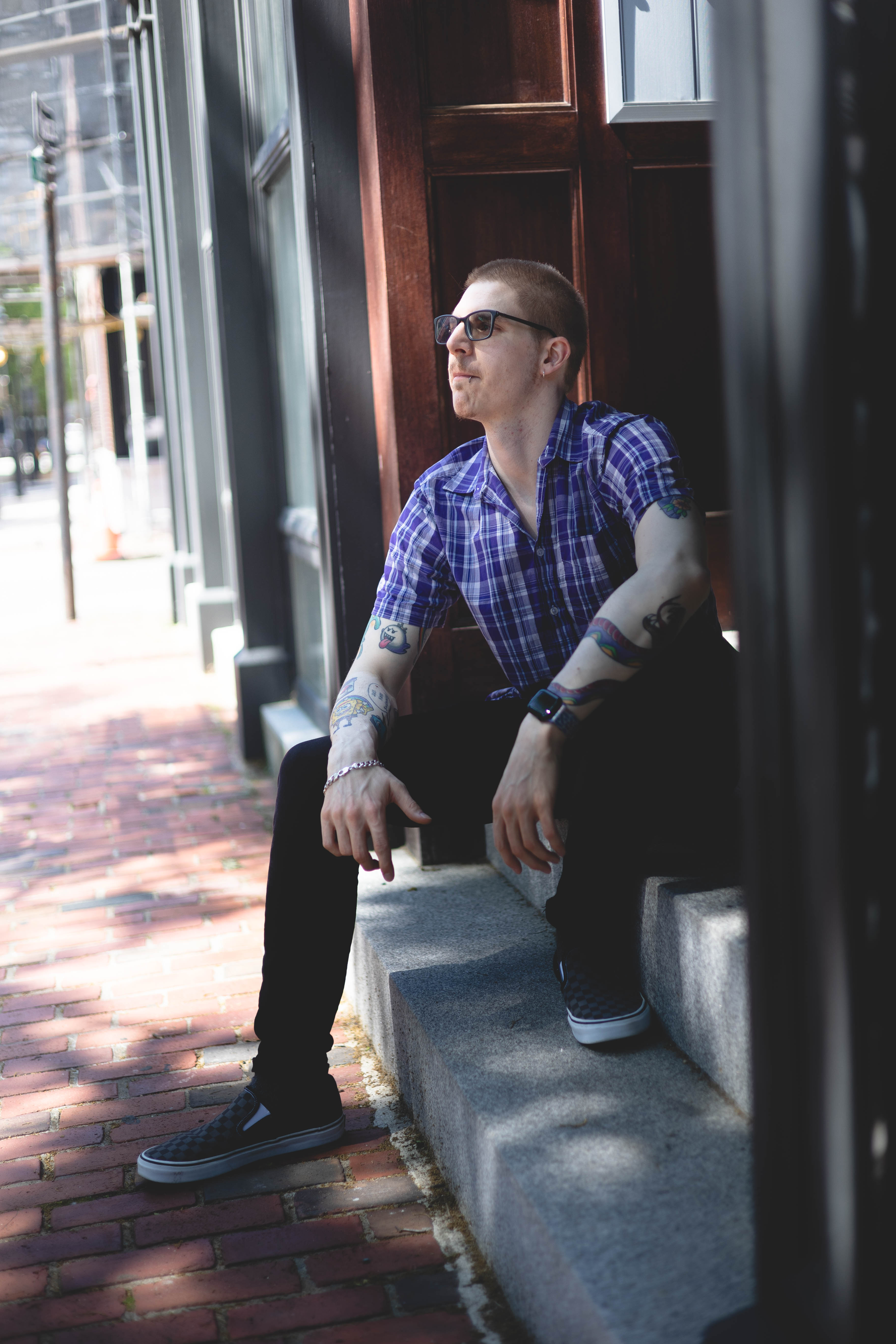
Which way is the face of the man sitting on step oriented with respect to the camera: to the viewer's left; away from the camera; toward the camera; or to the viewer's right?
to the viewer's left

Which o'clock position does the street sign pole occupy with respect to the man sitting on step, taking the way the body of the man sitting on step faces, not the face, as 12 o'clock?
The street sign pole is roughly at 4 o'clock from the man sitting on step.

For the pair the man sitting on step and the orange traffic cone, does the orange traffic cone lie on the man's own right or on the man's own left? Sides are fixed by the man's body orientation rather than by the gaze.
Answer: on the man's own right

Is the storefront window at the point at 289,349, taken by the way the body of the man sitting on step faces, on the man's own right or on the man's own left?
on the man's own right

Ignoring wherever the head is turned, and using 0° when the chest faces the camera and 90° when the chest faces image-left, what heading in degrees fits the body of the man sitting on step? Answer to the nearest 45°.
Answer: approximately 45°
